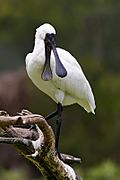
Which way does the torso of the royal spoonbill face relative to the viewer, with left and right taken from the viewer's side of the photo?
facing the viewer and to the left of the viewer
